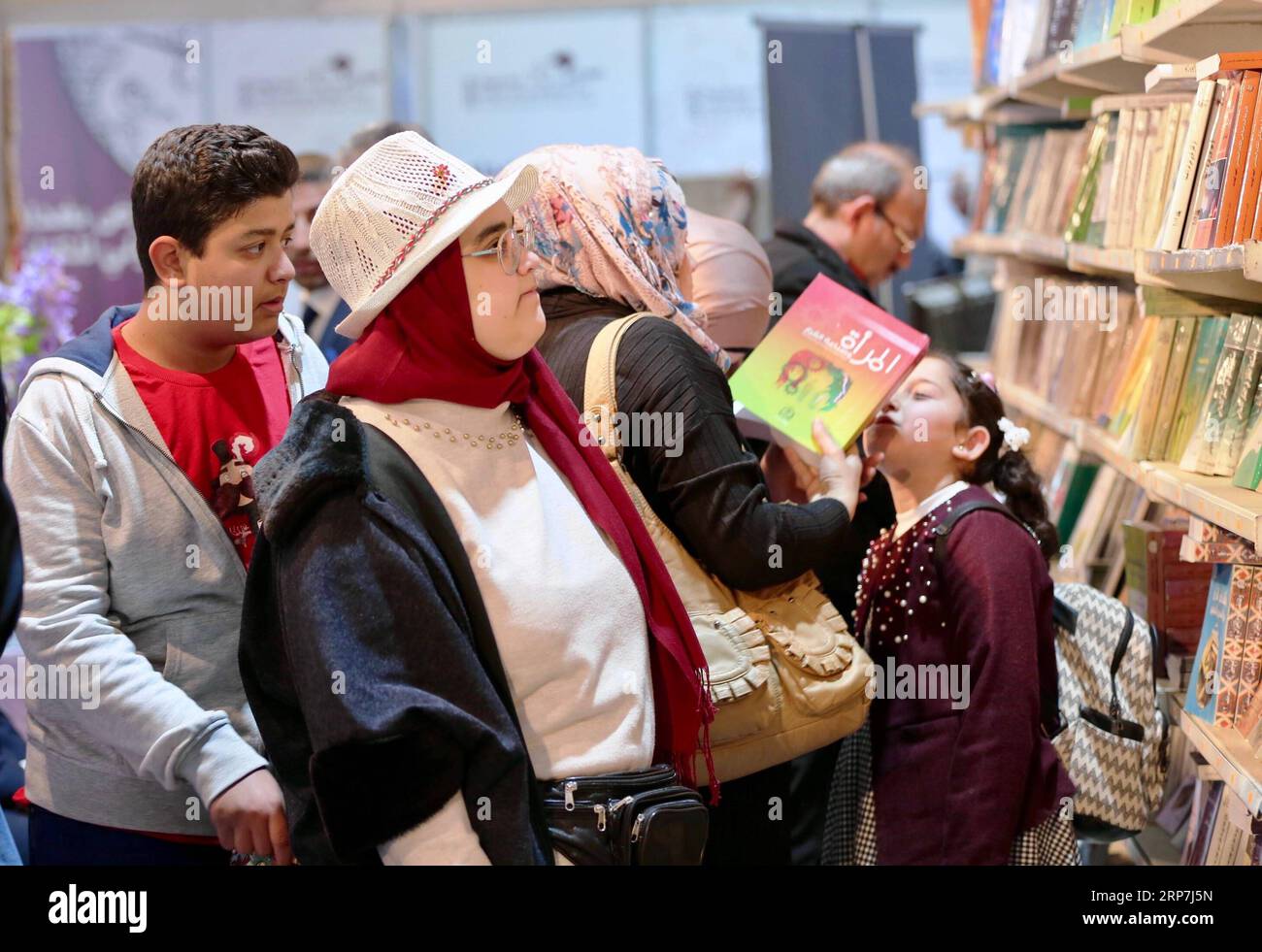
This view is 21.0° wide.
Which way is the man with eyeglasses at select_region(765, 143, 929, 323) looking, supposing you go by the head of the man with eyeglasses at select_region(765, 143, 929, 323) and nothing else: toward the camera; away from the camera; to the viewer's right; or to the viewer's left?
to the viewer's right

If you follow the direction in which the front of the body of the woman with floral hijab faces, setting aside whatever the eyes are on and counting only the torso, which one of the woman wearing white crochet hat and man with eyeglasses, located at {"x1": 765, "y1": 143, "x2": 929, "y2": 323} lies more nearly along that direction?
the man with eyeglasses

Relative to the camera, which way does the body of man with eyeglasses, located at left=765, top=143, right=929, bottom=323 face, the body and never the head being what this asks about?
to the viewer's right

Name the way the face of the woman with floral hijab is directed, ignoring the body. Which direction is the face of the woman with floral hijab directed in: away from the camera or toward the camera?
away from the camera

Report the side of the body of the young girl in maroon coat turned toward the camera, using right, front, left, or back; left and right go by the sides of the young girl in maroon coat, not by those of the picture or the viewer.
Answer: left

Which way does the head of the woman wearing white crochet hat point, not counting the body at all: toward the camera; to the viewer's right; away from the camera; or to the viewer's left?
to the viewer's right

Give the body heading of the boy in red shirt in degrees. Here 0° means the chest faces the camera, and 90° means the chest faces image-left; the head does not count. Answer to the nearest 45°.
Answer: approximately 315°
